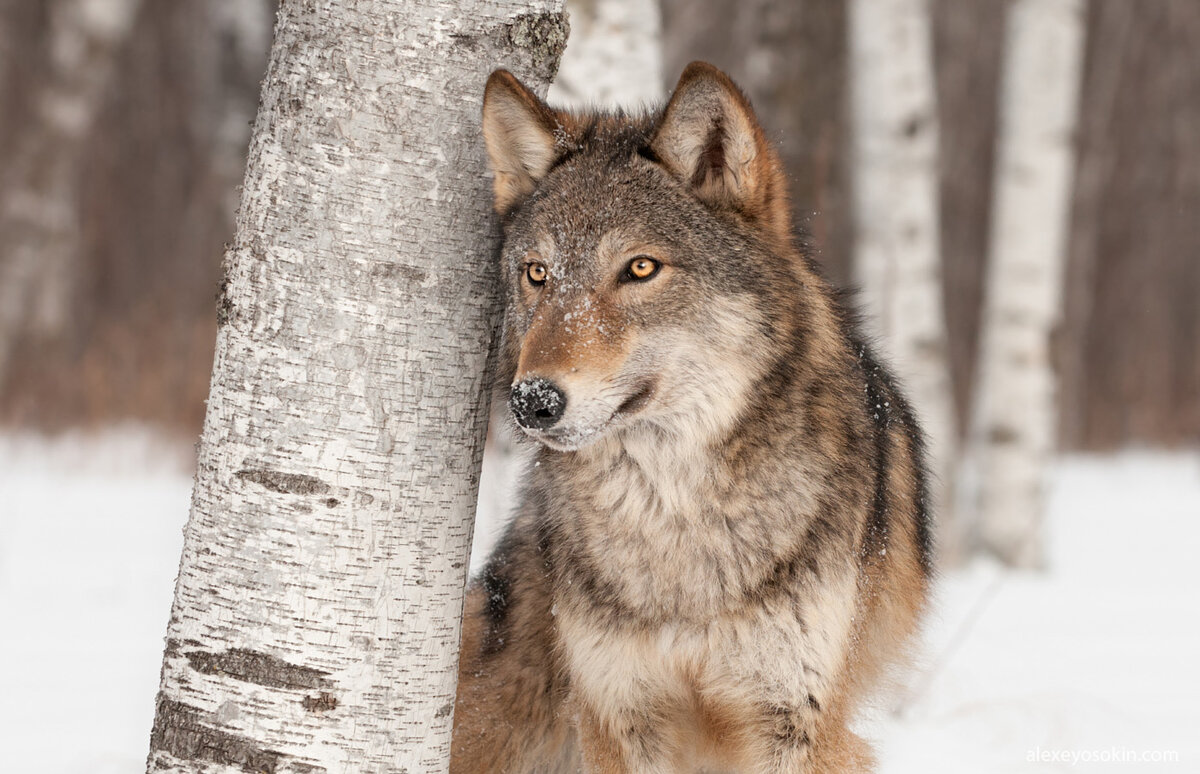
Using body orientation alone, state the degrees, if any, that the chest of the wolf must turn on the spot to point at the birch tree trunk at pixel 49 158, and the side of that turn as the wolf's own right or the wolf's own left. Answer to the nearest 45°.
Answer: approximately 135° to the wolf's own right

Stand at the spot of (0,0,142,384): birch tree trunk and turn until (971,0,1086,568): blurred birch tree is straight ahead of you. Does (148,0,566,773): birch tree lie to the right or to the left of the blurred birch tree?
right

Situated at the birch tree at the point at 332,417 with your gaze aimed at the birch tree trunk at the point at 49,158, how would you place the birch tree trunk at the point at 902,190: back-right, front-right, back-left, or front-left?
front-right

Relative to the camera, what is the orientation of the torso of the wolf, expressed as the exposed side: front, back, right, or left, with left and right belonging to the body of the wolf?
front

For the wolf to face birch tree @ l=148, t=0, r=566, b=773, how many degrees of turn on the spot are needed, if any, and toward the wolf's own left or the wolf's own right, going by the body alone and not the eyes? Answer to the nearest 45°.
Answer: approximately 45° to the wolf's own right

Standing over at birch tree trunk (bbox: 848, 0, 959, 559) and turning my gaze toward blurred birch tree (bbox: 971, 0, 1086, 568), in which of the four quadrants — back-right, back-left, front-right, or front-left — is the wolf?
back-right

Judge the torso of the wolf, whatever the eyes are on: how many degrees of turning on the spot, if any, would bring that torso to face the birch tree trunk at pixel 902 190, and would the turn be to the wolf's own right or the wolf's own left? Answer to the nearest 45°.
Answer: approximately 180°
